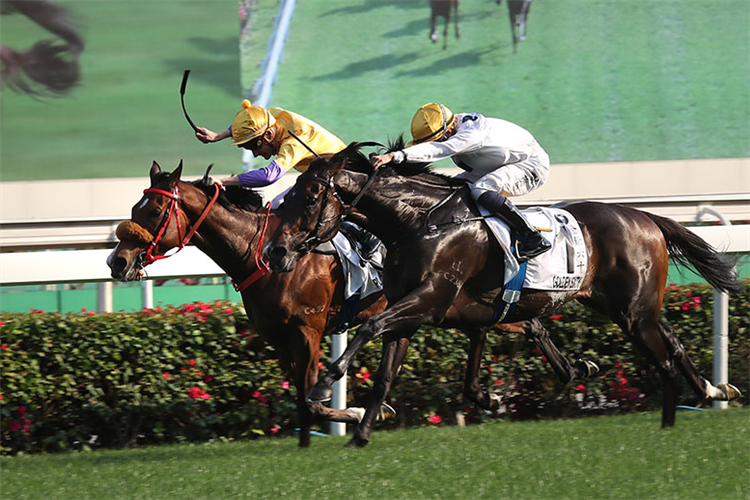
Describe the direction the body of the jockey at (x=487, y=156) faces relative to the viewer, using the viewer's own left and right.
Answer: facing to the left of the viewer

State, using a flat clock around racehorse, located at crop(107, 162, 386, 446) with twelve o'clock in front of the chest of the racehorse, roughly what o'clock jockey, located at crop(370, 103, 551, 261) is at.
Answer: The jockey is roughly at 8 o'clock from the racehorse.

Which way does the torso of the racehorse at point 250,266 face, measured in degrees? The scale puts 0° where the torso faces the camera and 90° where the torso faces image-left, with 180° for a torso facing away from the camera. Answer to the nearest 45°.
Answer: approximately 45°

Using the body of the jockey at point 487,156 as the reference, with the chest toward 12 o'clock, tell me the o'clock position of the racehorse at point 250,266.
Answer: The racehorse is roughly at 12 o'clock from the jockey.
